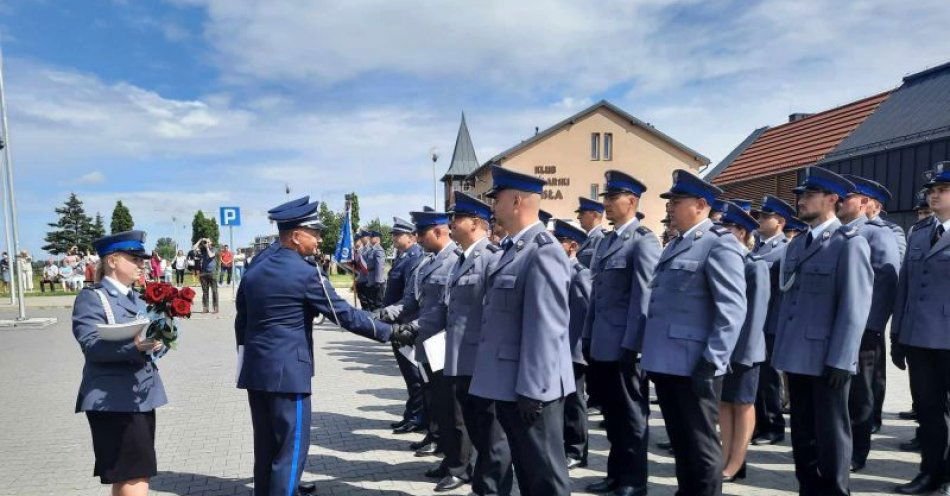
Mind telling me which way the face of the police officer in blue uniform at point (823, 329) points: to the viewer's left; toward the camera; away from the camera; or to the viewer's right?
to the viewer's left

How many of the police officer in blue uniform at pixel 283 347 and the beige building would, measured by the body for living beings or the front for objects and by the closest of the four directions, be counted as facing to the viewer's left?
0

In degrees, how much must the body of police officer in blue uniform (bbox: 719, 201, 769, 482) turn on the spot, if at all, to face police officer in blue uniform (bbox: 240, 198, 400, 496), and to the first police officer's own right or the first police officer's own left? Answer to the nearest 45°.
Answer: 0° — they already face them

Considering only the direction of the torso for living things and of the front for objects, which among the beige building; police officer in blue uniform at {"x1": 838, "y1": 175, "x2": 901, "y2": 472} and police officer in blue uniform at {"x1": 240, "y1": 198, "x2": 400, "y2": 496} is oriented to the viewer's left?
police officer in blue uniform at {"x1": 838, "y1": 175, "x2": 901, "y2": 472}

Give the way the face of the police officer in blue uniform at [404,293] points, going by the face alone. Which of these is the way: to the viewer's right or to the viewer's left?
to the viewer's left

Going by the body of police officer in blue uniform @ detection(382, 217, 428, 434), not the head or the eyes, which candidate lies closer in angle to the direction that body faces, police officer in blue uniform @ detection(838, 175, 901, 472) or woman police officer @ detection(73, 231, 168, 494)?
the woman police officer

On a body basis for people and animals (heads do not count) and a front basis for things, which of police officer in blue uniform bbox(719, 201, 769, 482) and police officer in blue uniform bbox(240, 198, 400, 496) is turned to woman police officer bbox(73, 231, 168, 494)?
police officer in blue uniform bbox(719, 201, 769, 482)

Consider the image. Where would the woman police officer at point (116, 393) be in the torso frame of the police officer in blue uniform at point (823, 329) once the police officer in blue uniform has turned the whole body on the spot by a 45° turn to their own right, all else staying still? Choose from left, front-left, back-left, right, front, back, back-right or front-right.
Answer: front-left

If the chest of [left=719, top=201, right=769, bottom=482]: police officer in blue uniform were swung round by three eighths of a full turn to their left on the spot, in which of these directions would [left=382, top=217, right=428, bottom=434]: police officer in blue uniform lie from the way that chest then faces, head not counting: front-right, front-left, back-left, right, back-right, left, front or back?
back

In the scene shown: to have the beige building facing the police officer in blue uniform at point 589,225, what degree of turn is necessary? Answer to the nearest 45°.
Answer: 0° — it already faces them

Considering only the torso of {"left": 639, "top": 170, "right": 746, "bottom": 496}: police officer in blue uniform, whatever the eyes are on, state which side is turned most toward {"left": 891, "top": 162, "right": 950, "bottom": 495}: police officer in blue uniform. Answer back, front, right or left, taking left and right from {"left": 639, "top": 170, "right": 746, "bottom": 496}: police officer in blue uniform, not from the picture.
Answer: back

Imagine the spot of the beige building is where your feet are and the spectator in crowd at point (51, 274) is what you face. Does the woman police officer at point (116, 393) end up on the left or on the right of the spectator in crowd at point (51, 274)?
left

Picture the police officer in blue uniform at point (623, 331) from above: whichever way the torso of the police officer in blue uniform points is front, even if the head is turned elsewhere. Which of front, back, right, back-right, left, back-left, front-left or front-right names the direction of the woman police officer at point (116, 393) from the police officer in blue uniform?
front
